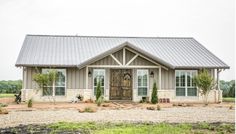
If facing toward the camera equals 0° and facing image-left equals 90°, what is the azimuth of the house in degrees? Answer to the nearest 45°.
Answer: approximately 0°

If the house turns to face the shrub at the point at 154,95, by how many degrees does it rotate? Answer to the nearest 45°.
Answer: approximately 45° to its left
